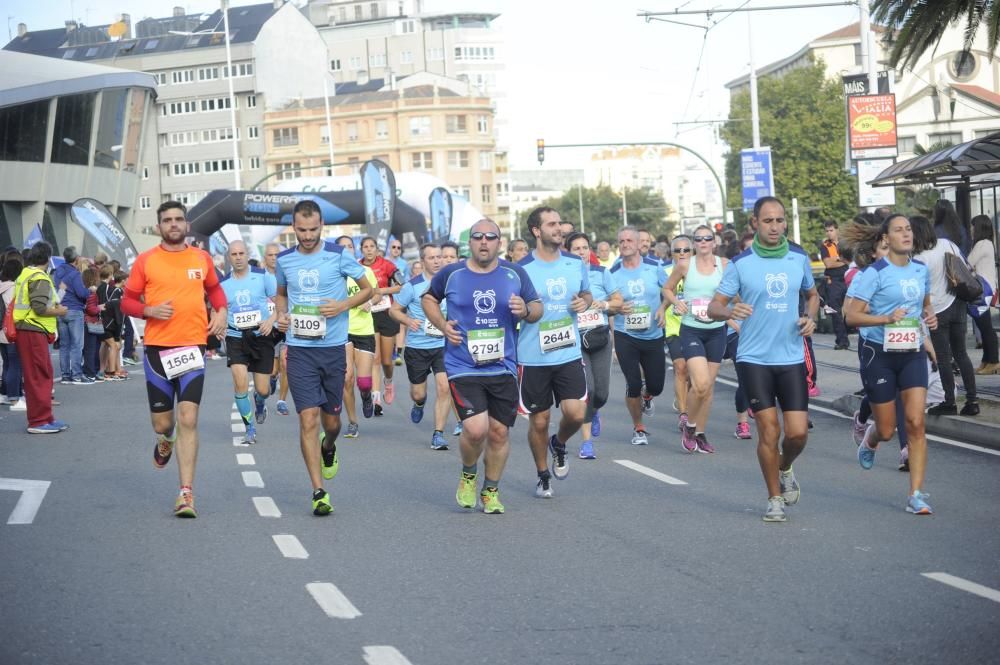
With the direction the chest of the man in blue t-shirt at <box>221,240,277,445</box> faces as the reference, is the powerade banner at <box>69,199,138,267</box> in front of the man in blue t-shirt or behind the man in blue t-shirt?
behind

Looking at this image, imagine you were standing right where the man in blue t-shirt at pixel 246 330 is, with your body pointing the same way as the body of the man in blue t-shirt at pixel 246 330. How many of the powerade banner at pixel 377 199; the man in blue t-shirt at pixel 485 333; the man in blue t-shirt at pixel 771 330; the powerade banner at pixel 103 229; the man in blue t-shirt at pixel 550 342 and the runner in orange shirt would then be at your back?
2

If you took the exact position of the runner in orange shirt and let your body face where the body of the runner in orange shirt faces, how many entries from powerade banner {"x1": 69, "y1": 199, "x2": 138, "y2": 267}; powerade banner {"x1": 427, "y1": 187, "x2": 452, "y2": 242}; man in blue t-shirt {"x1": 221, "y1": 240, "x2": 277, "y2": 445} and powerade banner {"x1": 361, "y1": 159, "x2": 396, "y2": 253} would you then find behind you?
4

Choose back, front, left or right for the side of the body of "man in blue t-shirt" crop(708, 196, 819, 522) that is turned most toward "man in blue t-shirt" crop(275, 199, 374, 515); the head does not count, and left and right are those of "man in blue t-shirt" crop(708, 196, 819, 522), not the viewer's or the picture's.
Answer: right

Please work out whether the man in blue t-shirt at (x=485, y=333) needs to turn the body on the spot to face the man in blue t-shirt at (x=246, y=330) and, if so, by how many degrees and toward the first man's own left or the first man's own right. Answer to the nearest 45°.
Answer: approximately 135° to the first man's own right

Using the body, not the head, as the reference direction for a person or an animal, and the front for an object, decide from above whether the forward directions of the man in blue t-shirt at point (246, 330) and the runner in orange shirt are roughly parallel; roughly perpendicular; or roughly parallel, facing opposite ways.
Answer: roughly parallel

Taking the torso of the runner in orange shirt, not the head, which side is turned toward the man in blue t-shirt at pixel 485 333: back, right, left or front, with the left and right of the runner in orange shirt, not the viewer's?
left

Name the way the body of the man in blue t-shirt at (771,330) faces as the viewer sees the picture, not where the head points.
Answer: toward the camera

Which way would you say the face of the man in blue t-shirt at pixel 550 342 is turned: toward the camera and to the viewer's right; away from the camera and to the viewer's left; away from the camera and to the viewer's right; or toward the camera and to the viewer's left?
toward the camera and to the viewer's right

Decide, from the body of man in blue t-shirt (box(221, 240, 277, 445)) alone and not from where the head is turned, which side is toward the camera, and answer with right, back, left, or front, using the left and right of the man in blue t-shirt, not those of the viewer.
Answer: front

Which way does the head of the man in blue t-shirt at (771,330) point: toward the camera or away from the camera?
toward the camera

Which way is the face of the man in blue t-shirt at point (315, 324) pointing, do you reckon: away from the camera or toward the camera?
toward the camera

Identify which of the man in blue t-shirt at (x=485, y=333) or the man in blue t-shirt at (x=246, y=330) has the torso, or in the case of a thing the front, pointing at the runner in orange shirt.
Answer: the man in blue t-shirt at (x=246, y=330)

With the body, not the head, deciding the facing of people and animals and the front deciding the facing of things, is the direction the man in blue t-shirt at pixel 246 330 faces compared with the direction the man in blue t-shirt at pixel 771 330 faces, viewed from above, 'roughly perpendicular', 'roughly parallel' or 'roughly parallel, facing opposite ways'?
roughly parallel

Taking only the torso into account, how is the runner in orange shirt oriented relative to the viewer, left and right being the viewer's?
facing the viewer

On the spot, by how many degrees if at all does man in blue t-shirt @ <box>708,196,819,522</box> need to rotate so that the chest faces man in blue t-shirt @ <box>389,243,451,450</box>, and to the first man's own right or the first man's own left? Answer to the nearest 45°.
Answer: approximately 135° to the first man's own right
